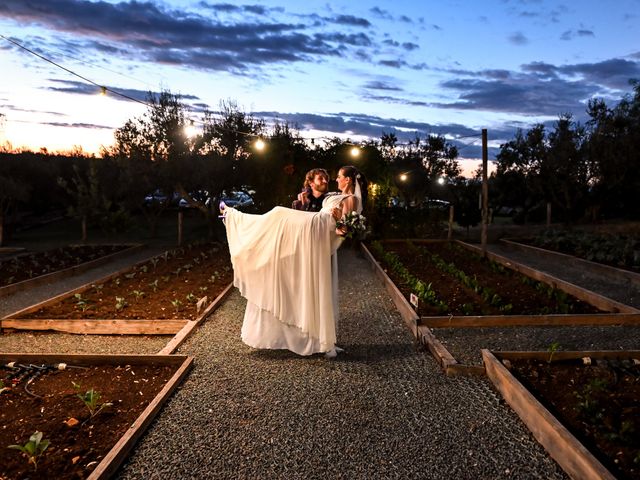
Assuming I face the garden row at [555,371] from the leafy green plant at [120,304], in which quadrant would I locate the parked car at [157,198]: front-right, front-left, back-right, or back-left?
back-left

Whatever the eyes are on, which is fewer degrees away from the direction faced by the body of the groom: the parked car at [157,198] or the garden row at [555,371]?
the garden row

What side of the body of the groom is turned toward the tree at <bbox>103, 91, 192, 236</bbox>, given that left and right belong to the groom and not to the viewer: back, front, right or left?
back

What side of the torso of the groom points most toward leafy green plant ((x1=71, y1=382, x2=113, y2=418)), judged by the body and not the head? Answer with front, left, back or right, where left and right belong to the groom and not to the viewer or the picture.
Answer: right

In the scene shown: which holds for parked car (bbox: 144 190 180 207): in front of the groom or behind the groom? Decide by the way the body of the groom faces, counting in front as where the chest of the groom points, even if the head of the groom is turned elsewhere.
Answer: behind

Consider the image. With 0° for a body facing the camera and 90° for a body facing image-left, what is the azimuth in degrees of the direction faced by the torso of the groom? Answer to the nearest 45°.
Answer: approximately 315°

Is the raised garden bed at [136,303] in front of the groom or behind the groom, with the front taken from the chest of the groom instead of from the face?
behind

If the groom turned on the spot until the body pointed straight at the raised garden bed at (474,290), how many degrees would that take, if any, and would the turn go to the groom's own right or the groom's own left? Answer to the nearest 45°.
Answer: approximately 90° to the groom's own left
